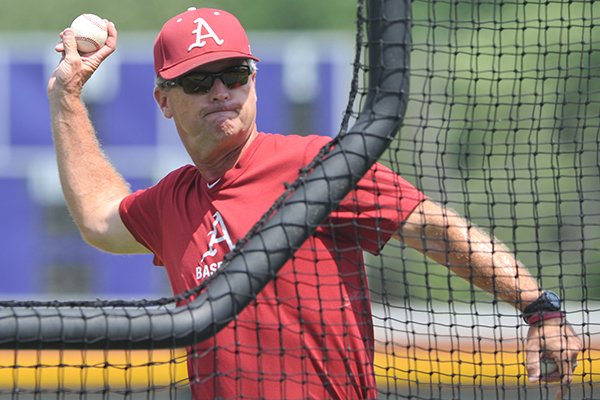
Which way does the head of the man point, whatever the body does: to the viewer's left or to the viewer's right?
to the viewer's right

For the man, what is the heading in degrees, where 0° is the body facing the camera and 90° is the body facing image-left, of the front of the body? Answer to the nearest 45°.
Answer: approximately 45°
